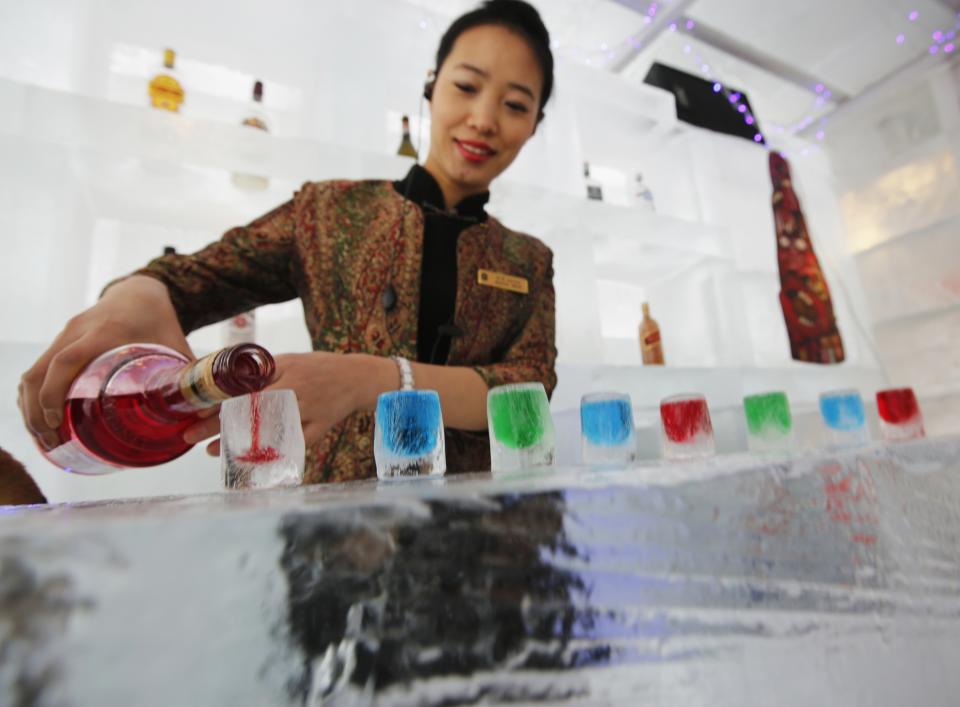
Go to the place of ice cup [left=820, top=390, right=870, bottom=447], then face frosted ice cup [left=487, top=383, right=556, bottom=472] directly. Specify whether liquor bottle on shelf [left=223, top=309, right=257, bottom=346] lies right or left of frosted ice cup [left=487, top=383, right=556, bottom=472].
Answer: right

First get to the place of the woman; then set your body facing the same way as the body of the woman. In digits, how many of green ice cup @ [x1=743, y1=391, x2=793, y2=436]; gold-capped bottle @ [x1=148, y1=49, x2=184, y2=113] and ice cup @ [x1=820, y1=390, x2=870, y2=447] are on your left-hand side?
2

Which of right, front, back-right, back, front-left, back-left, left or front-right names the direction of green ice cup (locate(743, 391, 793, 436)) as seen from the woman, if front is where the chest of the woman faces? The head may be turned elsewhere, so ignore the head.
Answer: left

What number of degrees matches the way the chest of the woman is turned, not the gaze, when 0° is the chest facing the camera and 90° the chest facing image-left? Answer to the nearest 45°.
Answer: approximately 0°

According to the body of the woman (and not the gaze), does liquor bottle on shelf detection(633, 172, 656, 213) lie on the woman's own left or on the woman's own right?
on the woman's own left

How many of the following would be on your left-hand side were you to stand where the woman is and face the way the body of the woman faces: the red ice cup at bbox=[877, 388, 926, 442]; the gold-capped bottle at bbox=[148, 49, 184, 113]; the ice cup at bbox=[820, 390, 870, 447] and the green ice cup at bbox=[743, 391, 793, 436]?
3

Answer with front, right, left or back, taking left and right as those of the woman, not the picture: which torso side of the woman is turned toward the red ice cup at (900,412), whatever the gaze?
left

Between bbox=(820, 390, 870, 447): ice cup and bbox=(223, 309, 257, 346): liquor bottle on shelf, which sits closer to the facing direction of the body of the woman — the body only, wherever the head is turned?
the ice cup
